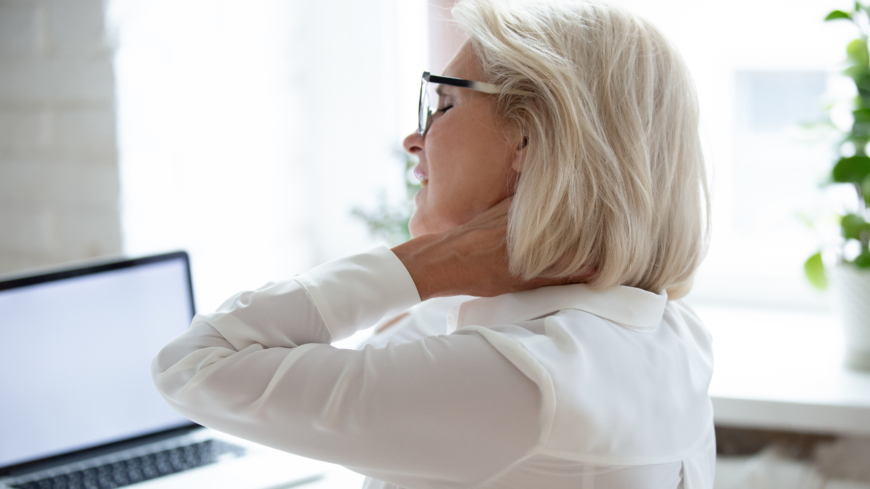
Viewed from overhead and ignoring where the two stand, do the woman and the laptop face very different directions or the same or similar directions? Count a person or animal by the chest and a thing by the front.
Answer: very different directions

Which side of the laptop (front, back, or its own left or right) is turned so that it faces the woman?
front

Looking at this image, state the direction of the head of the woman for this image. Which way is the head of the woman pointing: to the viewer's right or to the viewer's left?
to the viewer's left

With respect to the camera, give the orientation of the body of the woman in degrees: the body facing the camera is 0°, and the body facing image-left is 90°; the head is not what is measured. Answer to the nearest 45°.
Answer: approximately 135°

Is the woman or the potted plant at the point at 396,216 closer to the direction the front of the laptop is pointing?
the woman

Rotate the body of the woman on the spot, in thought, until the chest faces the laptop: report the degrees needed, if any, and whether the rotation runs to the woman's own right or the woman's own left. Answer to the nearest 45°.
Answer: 0° — they already face it

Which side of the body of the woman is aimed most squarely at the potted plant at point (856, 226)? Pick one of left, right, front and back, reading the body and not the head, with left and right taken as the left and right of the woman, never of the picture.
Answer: right

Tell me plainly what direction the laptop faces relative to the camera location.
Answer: facing the viewer and to the right of the viewer
